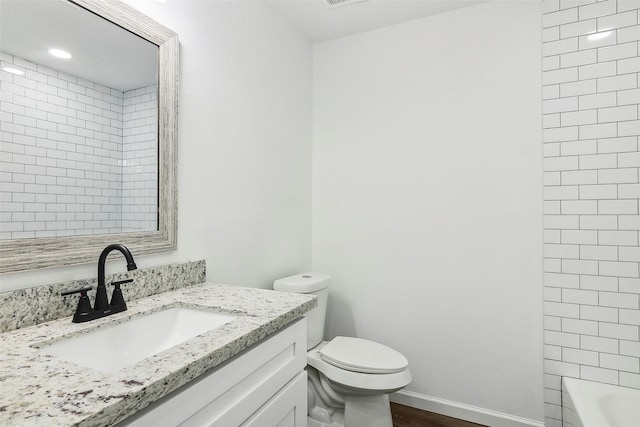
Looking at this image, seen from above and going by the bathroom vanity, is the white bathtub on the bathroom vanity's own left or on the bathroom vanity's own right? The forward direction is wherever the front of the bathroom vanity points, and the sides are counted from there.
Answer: on the bathroom vanity's own left

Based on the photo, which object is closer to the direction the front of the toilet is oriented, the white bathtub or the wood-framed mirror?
the white bathtub

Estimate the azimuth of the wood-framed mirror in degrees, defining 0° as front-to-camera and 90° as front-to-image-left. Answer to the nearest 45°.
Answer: approximately 315°

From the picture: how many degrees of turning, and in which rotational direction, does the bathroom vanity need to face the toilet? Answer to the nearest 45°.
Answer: approximately 90° to its left

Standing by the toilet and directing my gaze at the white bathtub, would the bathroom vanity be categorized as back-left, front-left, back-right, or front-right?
back-right

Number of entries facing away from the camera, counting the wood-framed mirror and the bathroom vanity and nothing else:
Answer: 0

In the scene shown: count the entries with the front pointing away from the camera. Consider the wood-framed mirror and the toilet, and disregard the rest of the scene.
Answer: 0

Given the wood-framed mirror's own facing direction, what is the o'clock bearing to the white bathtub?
The white bathtub is roughly at 11 o'clock from the wood-framed mirror.

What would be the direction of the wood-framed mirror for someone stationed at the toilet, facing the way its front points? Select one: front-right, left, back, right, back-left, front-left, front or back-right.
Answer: right

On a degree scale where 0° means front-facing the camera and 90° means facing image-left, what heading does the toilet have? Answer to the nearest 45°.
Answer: approximately 315°
